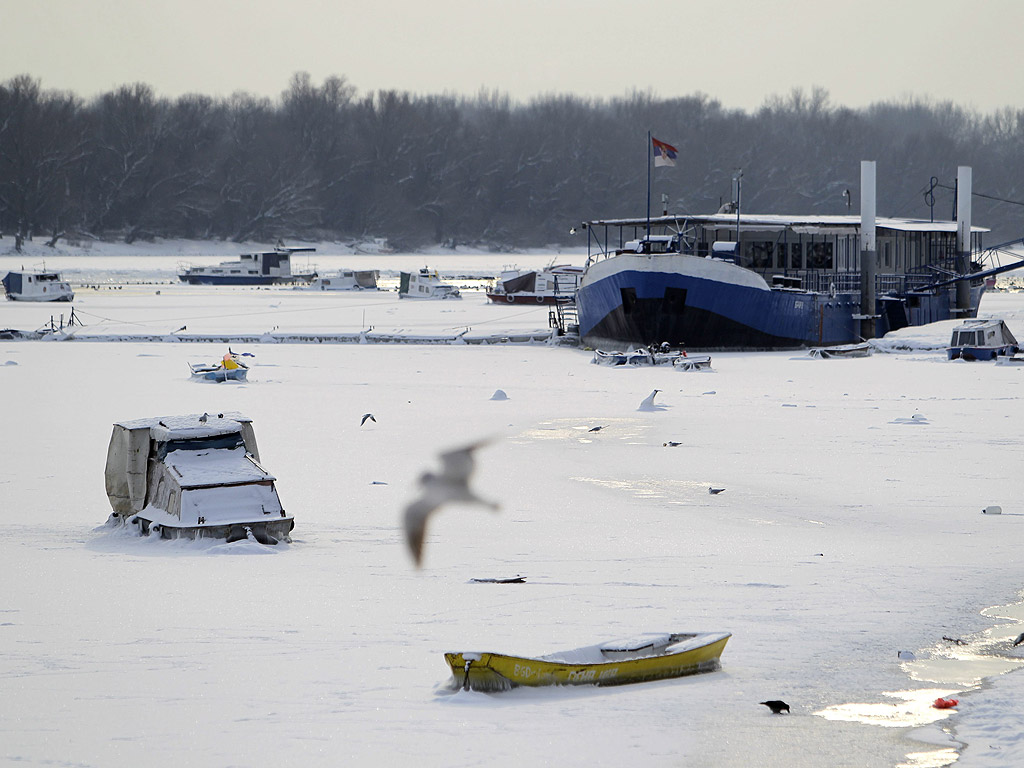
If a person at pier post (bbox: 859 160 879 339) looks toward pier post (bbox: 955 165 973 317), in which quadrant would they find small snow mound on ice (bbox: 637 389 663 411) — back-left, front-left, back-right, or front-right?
back-right

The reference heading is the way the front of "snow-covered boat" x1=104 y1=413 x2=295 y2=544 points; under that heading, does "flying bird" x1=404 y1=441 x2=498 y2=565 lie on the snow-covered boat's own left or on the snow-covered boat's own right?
on the snow-covered boat's own left

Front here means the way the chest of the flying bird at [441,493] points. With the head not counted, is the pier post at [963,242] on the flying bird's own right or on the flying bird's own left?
on the flying bird's own right

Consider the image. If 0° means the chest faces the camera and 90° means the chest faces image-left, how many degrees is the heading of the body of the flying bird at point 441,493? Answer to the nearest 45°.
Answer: approximately 90°

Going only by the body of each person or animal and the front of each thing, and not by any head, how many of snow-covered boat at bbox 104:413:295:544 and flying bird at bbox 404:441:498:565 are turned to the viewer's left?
1

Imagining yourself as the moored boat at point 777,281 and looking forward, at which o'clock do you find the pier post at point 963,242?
The pier post is roughly at 6 o'clock from the moored boat.

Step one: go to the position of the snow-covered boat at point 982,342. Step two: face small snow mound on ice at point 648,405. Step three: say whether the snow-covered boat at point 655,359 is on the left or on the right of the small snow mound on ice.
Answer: right

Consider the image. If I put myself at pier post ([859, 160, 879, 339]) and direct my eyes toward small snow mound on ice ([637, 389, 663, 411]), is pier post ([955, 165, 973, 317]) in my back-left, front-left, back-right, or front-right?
back-left

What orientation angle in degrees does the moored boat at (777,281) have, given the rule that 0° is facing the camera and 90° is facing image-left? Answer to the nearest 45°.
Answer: approximately 45°
